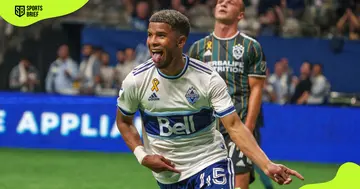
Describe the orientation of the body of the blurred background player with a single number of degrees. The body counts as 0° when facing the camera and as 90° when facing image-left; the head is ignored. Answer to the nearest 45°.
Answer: approximately 0°

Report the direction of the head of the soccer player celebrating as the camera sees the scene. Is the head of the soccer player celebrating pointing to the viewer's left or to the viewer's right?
to the viewer's left

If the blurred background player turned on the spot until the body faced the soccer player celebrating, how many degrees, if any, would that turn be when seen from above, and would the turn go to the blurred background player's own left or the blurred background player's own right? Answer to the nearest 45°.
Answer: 0° — they already face them
